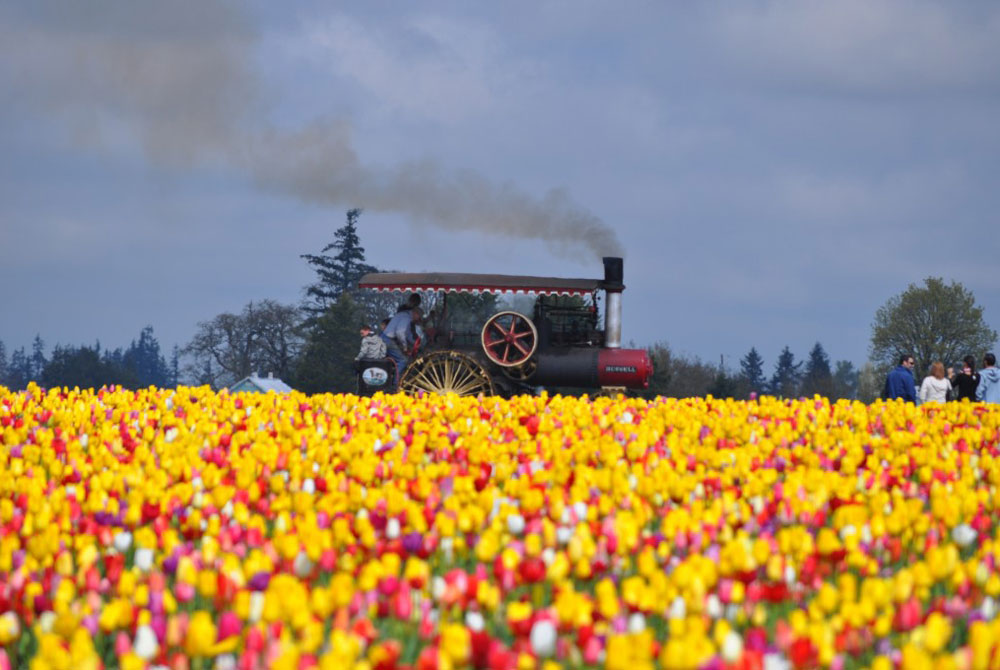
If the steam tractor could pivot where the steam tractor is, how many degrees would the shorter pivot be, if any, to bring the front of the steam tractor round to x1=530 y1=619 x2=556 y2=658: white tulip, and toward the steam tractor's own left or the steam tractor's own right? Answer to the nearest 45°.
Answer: approximately 90° to the steam tractor's own right

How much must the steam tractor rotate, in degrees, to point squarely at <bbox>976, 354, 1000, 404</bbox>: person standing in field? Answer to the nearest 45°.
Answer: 0° — it already faces them

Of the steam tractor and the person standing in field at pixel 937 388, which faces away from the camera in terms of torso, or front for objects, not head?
the person standing in field

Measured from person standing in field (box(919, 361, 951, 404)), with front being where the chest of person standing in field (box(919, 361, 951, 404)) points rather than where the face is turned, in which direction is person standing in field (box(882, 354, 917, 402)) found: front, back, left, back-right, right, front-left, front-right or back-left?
left

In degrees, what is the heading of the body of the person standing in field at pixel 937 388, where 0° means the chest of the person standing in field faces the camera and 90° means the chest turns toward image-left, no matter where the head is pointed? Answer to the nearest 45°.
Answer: approximately 180°

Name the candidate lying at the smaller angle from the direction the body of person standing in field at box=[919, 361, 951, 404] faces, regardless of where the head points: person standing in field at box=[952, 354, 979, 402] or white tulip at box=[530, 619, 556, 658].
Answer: the person standing in field

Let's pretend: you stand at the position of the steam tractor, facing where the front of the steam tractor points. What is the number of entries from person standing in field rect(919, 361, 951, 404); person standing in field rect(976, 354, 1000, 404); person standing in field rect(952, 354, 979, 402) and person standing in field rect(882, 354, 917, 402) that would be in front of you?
4

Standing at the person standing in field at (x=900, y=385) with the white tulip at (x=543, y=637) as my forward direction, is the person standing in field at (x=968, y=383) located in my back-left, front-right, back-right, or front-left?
back-left

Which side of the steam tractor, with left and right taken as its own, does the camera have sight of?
right

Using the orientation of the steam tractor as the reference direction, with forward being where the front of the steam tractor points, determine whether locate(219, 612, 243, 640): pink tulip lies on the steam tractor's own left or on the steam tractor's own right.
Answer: on the steam tractor's own right

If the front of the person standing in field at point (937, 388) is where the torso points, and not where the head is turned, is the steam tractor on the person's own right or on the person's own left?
on the person's own left

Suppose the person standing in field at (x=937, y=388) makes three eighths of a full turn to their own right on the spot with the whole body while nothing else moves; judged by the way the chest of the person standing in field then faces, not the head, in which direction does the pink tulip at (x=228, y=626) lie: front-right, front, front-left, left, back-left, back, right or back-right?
front-right

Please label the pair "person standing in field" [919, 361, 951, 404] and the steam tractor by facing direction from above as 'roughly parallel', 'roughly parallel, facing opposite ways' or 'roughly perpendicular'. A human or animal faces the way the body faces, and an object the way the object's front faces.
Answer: roughly perpendicular

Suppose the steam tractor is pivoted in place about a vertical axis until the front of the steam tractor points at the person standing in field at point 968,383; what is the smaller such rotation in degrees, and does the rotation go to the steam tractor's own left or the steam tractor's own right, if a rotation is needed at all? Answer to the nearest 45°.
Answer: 0° — it already faces them

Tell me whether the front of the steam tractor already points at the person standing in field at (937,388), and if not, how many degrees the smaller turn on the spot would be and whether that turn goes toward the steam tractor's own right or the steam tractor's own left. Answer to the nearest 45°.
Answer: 0° — it already faces them

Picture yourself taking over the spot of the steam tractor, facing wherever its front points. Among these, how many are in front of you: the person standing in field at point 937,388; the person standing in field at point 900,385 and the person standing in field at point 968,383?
3
